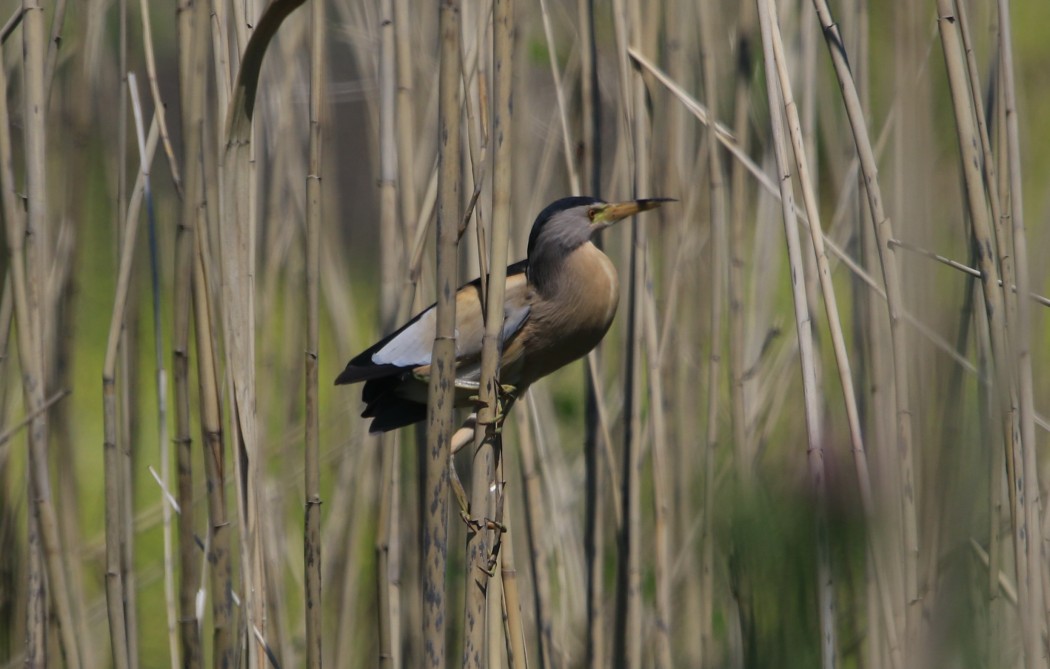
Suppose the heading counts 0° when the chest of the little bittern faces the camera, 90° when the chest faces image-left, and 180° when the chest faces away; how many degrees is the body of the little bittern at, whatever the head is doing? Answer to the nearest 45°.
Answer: approximately 270°
